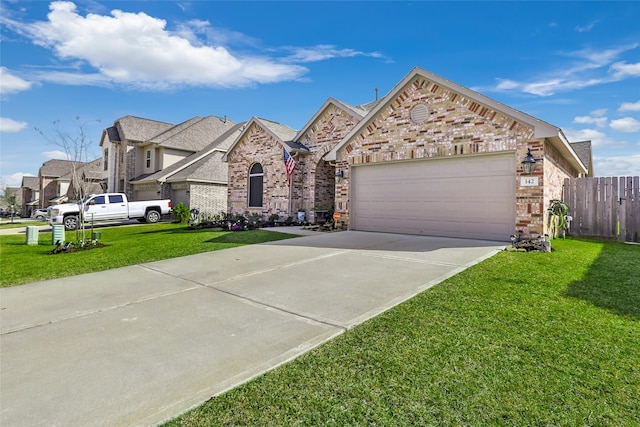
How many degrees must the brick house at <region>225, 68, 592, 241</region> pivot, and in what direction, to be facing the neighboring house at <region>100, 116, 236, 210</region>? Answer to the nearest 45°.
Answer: approximately 90° to its right

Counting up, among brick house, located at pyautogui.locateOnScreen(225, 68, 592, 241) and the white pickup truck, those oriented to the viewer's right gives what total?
0

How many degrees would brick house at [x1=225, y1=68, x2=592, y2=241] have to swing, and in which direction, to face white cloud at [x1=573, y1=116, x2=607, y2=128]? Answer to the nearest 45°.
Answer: approximately 180°

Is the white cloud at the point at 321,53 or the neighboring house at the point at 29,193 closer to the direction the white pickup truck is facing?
the neighboring house

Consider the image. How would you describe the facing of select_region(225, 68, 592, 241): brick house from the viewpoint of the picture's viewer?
facing the viewer and to the left of the viewer

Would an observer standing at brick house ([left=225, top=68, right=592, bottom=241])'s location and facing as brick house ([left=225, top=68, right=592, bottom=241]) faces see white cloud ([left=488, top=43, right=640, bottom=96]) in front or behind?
behind

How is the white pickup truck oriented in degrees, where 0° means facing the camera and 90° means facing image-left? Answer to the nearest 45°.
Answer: approximately 90°

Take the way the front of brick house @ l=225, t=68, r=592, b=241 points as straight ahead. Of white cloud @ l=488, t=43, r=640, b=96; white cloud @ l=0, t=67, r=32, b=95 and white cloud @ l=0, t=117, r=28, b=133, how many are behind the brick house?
1
